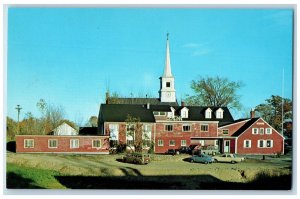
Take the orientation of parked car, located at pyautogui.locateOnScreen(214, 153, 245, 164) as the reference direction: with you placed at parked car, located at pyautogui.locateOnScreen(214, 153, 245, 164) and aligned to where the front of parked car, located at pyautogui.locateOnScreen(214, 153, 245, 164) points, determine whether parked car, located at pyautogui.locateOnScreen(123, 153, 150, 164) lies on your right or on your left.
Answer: on your right
